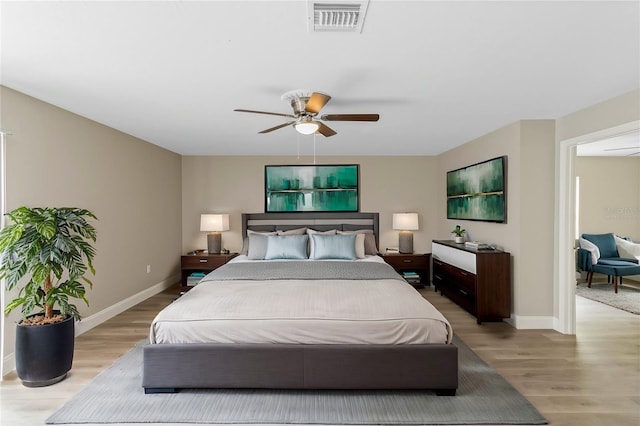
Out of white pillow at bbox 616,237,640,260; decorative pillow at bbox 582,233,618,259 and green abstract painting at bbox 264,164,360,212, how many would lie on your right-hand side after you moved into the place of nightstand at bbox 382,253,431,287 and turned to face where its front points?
1

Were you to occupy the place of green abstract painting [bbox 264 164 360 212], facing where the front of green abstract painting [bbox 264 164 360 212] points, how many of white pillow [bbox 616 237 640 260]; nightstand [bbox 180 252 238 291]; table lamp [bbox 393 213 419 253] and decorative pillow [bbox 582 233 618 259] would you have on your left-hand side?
3

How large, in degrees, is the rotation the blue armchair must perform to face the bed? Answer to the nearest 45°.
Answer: approximately 45° to its right

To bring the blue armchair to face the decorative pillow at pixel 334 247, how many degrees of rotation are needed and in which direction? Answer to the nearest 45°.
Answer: approximately 90° to its right

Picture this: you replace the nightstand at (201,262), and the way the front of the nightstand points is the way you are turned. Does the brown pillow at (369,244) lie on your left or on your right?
on your left

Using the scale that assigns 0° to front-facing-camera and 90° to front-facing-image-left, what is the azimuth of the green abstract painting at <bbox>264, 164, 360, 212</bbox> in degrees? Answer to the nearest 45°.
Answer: approximately 0°
